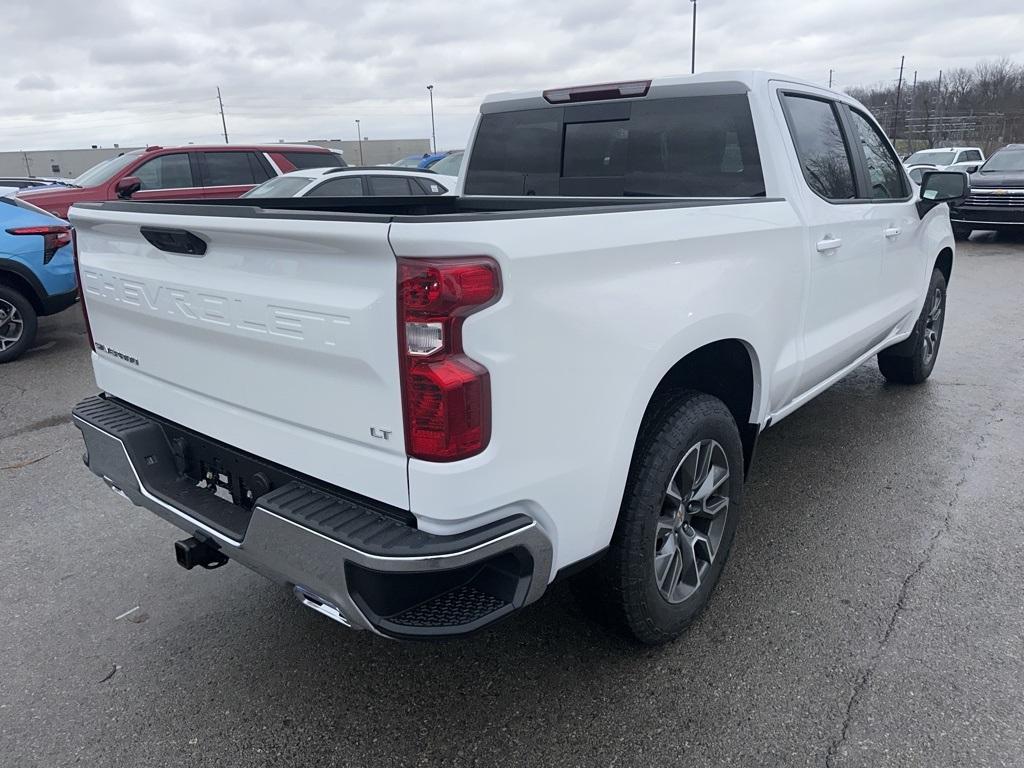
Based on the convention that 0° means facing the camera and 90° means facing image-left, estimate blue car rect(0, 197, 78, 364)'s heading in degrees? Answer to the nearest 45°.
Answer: approximately 90°

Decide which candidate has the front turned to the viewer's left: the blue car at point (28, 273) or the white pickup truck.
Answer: the blue car

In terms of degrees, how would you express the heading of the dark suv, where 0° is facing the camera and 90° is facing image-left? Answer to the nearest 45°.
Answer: approximately 45°

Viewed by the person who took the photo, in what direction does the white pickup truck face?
facing away from the viewer and to the right of the viewer

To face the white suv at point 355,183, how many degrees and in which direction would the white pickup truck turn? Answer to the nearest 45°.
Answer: approximately 45° to its left

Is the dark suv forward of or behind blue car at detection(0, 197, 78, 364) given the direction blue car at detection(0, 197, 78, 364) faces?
behind

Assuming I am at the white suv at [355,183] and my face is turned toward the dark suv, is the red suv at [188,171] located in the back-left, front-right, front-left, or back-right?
back-left
